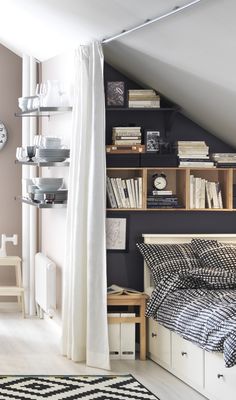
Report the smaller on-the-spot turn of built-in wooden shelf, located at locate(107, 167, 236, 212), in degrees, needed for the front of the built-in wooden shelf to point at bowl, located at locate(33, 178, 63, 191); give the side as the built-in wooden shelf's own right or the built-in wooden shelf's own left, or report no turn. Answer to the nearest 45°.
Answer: approximately 90° to the built-in wooden shelf's own right

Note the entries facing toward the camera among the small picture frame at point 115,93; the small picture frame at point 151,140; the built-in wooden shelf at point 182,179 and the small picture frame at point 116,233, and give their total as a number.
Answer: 4

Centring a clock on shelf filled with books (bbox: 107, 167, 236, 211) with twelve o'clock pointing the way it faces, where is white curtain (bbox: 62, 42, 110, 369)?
The white curtain is roughly at 2 o'clock from the shelf filled with books.

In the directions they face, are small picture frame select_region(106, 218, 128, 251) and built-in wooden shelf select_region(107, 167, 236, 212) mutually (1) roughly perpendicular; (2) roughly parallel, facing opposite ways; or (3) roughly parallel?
roughly parallel

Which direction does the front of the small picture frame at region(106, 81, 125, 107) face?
toward the camera

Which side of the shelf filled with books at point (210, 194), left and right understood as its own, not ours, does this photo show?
front

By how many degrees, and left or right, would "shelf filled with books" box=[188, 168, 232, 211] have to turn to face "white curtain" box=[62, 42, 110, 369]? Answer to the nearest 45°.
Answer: approximately 45° to its right

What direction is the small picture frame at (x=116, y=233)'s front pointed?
toward the camera
